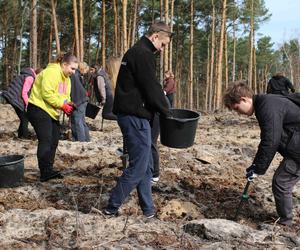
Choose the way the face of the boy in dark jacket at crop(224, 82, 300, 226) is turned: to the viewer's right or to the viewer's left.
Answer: to the viewer's left

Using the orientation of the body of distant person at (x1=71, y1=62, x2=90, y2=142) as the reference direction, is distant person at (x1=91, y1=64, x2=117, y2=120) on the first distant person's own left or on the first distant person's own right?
on the first distant person's own left

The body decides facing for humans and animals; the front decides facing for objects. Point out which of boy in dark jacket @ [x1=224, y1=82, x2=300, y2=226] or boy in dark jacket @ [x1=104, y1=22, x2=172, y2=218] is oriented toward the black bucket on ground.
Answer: boy in dark jacket @ [x1=224, y1=82, x2=300, y2=226]

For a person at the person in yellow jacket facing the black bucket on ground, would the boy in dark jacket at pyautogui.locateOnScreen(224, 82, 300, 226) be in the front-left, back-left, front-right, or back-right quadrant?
back-left

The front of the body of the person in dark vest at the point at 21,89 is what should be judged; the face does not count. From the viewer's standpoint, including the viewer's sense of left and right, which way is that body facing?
facing to the right of the viewer

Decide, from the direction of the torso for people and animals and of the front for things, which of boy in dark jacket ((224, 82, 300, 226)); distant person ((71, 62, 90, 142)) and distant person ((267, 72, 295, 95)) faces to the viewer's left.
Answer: the boy in dark jacket

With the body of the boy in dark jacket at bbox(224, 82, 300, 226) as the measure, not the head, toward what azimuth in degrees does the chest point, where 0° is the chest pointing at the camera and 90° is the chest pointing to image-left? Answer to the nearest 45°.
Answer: approximately 90°
